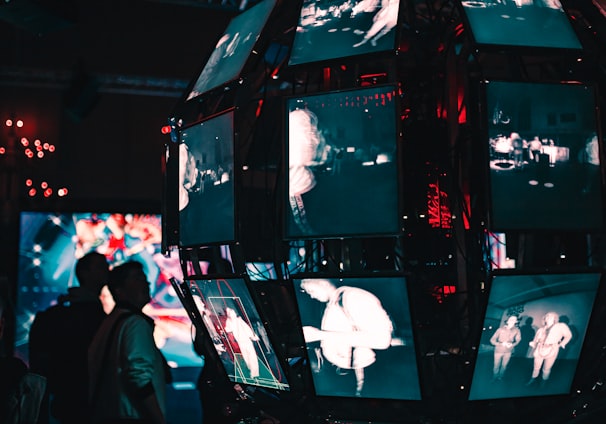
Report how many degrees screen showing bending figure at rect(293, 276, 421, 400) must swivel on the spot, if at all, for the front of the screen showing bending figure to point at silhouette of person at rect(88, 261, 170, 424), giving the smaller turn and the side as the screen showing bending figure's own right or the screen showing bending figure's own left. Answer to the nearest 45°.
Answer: approximately 90° to the screen showing bending figure's own right

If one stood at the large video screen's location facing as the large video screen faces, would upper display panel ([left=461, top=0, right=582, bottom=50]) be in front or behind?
in front

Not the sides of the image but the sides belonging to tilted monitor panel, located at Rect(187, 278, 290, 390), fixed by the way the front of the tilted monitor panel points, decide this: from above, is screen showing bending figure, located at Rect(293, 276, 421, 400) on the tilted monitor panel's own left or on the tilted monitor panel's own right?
on the tilted monitor panel's own left

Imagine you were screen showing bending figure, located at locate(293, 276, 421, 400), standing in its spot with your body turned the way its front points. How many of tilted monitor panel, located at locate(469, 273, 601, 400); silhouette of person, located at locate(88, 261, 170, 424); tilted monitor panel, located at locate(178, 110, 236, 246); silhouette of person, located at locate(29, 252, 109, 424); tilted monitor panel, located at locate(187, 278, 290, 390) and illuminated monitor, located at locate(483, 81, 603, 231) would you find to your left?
2

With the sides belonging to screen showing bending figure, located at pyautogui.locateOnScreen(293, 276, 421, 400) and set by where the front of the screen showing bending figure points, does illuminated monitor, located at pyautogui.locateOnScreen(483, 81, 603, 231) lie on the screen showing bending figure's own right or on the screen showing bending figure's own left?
on the screen showing bending figure's own left

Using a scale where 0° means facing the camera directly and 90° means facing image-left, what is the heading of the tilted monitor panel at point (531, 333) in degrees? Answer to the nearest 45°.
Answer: approximately 0°

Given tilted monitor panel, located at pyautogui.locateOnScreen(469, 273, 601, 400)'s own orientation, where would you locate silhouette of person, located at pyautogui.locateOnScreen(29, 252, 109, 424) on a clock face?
The silhouette of person is roughly at 3 o'clock from the tilted monitor panel.

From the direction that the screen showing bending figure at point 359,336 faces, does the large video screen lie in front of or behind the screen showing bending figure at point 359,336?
behind

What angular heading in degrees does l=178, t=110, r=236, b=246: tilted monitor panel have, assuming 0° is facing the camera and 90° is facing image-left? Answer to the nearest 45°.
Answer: approximately 45°

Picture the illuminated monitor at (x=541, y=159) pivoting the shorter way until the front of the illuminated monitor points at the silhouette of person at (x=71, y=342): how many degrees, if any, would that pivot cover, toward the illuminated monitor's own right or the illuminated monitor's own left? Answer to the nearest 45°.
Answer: approximately 90° to the illuminated monitor's own right

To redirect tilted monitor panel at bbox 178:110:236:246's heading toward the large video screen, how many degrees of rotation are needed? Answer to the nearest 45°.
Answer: approximately 135° to its right

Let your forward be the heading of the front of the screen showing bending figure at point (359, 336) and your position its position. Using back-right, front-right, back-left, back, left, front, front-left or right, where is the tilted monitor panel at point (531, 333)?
left

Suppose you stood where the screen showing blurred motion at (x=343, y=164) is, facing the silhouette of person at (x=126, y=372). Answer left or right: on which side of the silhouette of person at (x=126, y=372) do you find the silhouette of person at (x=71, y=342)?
right

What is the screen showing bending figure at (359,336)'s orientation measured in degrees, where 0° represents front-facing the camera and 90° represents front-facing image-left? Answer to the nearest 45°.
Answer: approximately 0°
